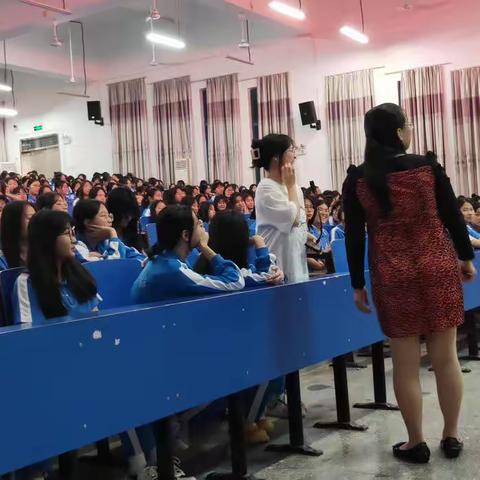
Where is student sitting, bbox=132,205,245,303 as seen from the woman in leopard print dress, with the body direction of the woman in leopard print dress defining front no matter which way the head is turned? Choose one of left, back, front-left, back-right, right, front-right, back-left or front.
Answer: left

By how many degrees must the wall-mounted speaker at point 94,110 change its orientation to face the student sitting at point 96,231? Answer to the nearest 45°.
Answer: approximately 45° to its left

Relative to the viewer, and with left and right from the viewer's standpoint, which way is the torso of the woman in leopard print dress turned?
facing away from the viewer

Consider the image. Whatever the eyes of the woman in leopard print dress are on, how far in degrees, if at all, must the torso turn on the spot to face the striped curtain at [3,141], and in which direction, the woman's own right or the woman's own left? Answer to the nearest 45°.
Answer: approximately 45° to the woman's own left
